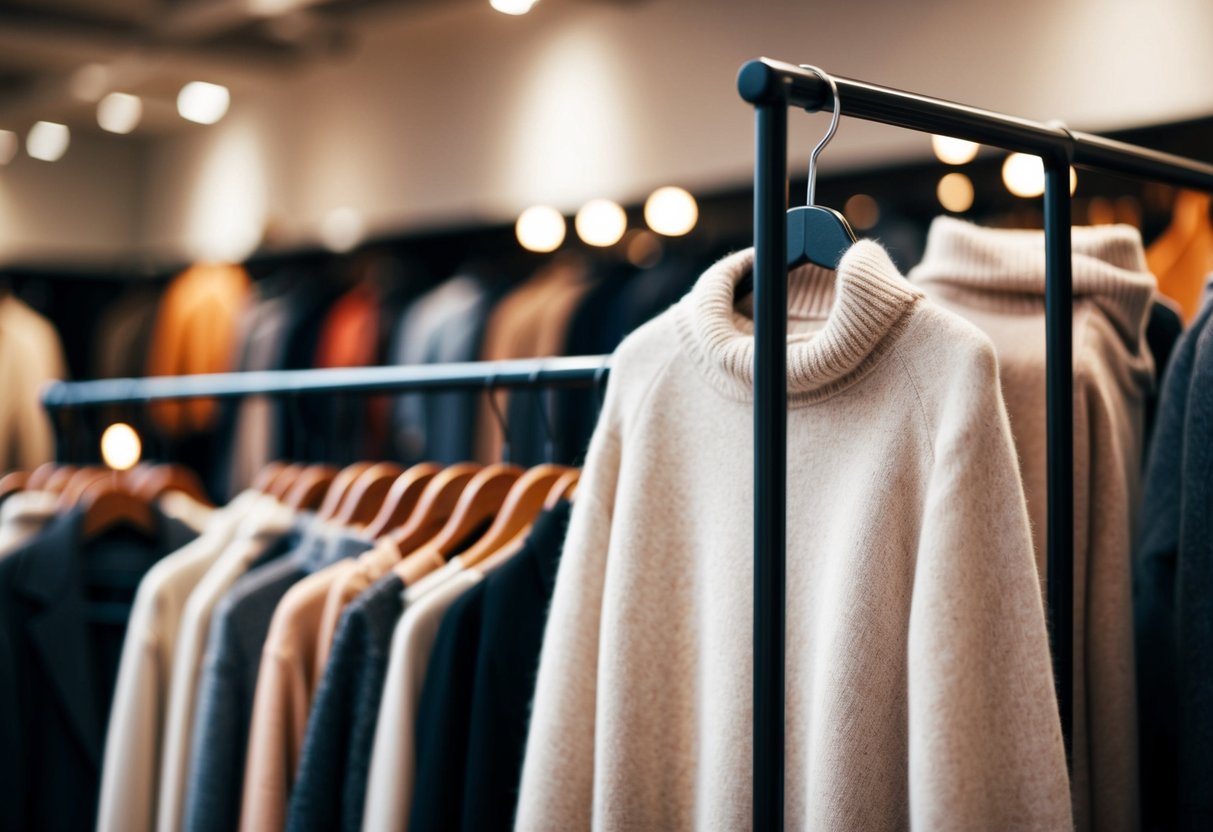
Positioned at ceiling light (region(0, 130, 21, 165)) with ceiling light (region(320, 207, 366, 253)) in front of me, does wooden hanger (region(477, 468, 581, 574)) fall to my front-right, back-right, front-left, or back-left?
front-right

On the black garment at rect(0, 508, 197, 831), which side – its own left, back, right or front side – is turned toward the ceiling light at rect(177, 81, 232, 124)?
back

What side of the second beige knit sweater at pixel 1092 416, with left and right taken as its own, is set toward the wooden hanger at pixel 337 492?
right

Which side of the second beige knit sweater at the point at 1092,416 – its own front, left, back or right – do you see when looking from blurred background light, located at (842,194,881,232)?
back

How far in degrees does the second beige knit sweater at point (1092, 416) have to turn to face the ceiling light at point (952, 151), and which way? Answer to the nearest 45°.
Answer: approximately 180°

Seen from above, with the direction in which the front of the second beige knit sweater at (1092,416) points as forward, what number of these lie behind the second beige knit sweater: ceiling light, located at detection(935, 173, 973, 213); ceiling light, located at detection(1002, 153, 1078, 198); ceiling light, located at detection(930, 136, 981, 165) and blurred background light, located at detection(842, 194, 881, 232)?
4

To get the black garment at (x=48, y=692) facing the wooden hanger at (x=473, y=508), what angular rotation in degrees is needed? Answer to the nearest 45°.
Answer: approximately 45° to its left

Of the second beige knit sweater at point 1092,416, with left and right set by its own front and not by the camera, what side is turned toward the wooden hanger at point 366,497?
right

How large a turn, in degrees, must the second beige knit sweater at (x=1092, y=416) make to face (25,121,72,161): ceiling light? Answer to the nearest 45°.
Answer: approximately 135° to its right

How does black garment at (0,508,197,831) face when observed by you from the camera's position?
facing the viewer

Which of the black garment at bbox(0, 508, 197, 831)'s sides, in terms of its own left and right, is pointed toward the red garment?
back

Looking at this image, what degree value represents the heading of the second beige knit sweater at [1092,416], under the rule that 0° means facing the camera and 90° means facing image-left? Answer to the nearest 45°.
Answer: approximately 0°

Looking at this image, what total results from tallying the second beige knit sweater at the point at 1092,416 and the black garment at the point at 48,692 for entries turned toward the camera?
2

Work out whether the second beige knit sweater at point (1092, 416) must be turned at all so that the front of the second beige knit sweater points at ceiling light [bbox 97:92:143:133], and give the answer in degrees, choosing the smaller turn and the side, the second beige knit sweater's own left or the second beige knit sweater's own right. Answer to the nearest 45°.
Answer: approximately 135° to the second beige knit sweater's own right

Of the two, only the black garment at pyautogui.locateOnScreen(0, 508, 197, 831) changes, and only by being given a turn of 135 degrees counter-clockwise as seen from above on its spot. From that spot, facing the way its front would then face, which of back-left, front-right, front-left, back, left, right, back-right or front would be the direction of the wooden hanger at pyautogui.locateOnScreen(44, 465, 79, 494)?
front-left
